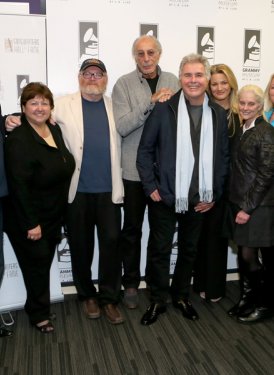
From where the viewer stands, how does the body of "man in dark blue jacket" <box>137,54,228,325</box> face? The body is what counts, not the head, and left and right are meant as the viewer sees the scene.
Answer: facing the viewer

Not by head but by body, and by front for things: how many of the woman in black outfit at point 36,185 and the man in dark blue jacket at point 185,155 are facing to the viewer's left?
0

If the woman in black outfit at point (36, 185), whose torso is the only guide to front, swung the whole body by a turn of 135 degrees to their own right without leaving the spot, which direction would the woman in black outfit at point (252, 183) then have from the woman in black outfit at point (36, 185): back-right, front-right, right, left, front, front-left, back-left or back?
back

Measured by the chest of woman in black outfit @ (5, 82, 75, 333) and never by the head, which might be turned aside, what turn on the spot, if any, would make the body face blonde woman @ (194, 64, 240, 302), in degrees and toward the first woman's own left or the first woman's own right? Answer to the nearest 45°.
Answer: approximately 45° to the first woman's own left

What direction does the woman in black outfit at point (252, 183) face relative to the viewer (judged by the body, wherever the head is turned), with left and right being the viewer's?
facing the viewer and to the left of the viewer

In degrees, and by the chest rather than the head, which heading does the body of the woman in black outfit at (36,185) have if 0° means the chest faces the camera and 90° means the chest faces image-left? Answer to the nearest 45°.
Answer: approximately 315°

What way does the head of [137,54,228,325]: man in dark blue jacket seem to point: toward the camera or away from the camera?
toward the camera

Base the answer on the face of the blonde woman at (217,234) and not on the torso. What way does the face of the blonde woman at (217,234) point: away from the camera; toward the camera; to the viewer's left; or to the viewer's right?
toward the camera

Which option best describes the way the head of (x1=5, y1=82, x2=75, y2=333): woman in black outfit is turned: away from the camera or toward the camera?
toward the camera

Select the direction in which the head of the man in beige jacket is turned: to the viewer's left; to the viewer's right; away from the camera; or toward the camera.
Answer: toward the camera

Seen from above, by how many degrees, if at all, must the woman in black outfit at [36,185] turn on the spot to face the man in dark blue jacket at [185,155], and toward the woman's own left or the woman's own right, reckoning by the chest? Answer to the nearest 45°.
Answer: approximately 45° to the woman's own left

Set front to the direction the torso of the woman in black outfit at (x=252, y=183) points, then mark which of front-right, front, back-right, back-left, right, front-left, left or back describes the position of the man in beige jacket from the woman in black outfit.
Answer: front-right

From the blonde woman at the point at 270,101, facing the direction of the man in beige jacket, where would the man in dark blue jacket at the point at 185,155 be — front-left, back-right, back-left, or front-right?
front-left

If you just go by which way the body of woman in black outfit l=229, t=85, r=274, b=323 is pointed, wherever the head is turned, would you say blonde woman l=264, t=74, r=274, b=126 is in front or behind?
behind
